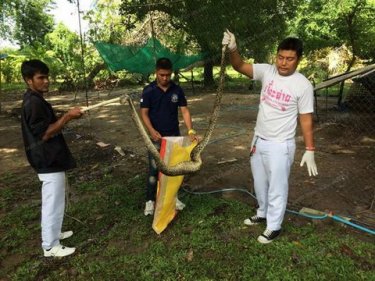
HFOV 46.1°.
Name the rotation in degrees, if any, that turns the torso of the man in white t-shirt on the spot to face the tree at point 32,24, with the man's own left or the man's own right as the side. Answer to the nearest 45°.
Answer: approximately 90° to the man's own right

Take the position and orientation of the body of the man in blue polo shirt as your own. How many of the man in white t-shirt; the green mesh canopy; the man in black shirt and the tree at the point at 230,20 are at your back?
2

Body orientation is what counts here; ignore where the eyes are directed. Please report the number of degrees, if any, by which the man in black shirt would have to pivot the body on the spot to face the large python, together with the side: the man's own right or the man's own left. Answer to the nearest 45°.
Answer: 0° — they already face it

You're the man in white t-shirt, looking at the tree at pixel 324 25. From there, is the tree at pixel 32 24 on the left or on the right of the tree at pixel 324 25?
left

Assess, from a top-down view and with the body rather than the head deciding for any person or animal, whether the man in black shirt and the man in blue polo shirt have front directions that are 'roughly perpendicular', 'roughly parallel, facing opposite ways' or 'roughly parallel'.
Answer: roughly perpendicular

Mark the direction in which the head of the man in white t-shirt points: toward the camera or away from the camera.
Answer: toward the camera

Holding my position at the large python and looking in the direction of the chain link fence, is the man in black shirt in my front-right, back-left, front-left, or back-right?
back-left

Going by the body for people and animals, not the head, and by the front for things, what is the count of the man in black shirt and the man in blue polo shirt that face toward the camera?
1

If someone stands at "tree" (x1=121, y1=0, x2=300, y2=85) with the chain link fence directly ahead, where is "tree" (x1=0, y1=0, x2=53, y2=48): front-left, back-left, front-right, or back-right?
back-right

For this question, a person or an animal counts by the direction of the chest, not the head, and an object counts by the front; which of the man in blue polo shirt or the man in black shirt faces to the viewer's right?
the man in black shirt

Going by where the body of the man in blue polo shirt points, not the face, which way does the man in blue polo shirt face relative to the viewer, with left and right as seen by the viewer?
facing the viewer

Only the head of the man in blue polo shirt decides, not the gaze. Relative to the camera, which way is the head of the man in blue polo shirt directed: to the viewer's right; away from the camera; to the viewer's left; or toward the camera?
toward the camera

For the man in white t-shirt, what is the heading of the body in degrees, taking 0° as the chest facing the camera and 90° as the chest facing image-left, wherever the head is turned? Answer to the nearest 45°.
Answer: approximately 45°

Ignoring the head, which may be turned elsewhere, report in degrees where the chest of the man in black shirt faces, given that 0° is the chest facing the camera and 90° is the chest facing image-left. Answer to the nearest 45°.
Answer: approximately 270°
